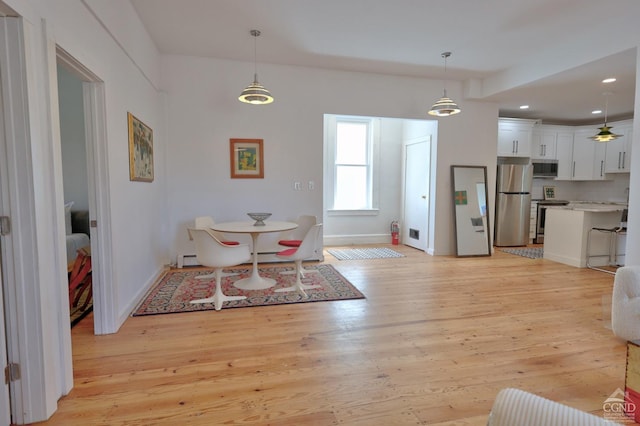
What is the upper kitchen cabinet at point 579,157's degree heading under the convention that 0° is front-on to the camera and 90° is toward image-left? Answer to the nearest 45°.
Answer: approximately 0°

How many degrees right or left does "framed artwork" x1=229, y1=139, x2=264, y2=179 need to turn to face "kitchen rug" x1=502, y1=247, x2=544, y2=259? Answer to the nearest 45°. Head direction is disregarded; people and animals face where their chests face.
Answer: approximately 90° to its left

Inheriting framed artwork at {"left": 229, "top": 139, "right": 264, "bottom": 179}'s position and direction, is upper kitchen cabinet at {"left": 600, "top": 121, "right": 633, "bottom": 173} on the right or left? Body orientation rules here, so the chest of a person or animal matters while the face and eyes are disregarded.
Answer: on its left
